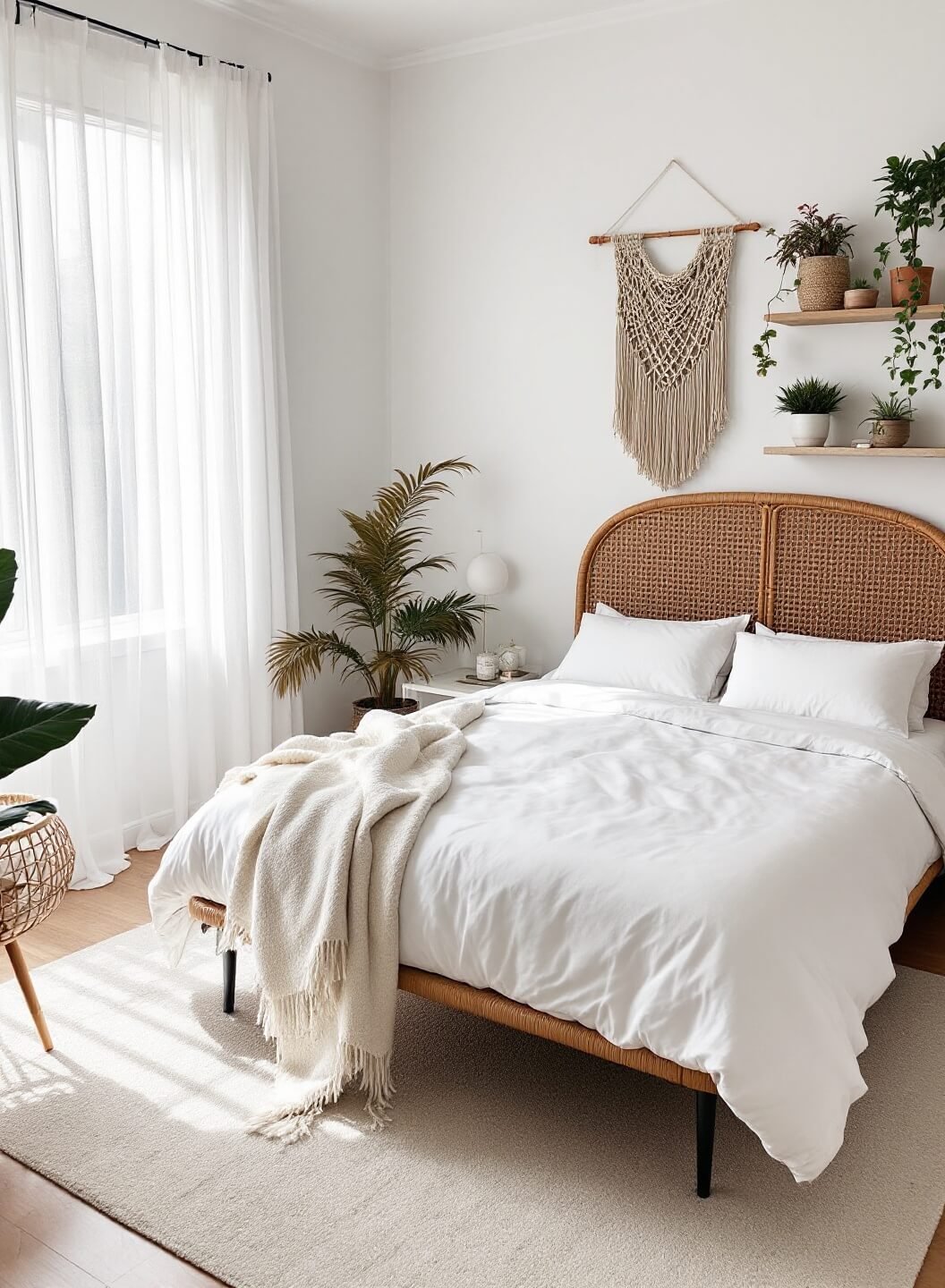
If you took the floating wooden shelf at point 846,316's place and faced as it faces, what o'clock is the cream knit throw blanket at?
The cream knit throw blanket is roughly at 1 o'clock from the floating wooden shelf.

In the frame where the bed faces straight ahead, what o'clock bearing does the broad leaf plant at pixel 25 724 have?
The broad leaf plant is roughly at 1 o'clock from the bed.

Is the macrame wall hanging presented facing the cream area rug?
yes

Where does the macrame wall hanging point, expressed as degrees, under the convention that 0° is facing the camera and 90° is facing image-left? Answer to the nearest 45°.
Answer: approximately 0°

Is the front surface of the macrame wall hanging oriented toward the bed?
yes
